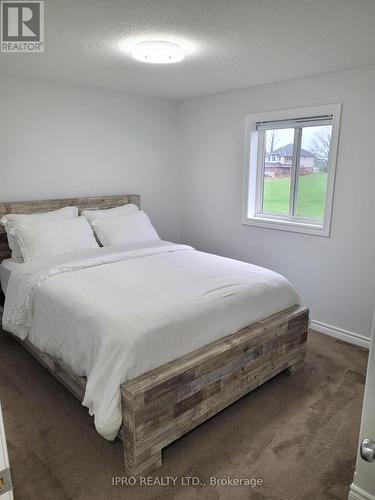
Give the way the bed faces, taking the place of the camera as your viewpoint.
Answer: facing the viewer and to the right of the viewer

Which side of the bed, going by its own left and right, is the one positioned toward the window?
left
